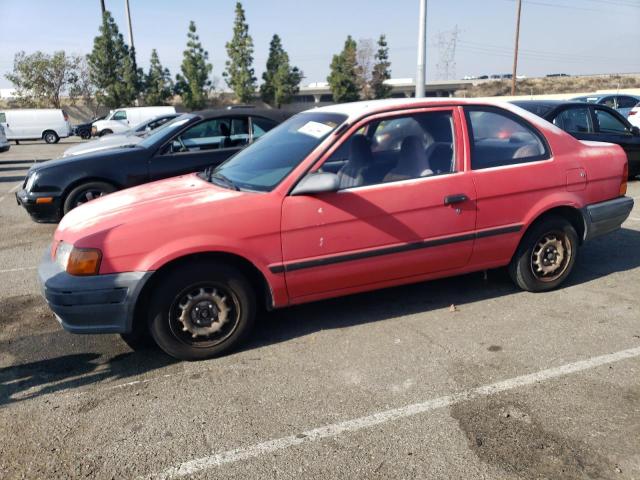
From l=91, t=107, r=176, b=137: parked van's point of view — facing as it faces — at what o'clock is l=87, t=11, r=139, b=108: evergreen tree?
The evergreen tree is roughly at 3 o'clock from the parked van.

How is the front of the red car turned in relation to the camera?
facing the viewer and to the left of the viewer

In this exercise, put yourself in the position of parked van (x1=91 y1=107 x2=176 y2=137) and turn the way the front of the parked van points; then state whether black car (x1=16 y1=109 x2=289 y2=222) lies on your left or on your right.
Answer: on your left

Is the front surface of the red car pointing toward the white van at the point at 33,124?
no

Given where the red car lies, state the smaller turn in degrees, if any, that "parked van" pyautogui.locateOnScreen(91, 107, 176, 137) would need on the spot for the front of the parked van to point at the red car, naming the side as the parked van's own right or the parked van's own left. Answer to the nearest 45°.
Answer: approximately 90° to the parked van's own left

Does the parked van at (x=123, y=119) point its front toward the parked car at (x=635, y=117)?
no

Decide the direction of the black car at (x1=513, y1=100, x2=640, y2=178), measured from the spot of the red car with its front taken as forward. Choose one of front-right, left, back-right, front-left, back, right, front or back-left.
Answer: back

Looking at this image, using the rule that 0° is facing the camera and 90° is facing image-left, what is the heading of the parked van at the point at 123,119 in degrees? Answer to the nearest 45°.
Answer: approximately 90°

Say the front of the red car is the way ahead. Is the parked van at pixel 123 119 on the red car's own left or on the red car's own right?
on the red car's own right

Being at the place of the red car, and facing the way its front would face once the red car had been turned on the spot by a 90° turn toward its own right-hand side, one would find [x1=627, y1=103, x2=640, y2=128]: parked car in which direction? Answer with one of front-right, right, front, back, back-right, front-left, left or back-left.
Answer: right

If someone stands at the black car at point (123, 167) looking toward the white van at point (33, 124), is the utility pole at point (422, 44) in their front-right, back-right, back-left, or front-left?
front-right
